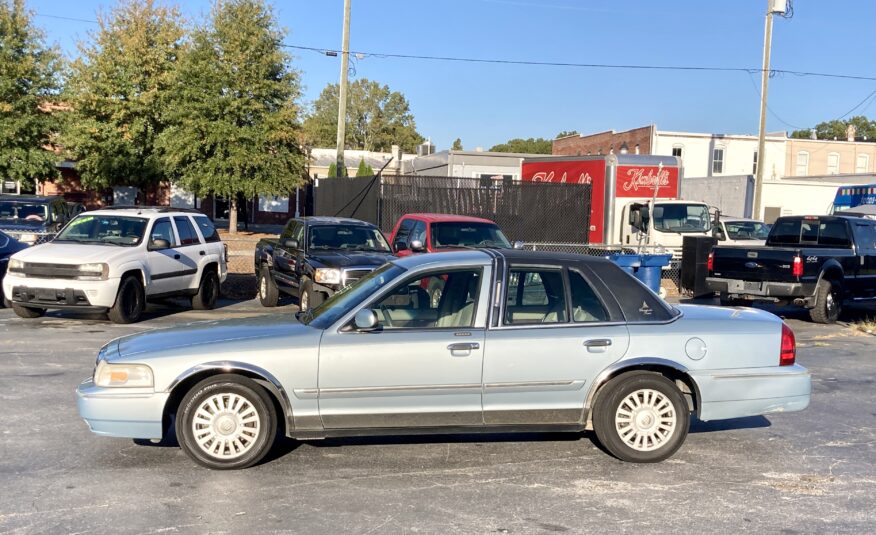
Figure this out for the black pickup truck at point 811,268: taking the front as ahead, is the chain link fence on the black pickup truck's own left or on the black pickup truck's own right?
on the black pickup truck's own left

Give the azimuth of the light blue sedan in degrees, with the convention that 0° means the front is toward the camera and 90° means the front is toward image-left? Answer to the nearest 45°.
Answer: approximately 90°

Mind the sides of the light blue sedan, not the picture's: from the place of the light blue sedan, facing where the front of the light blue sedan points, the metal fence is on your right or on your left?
on your right

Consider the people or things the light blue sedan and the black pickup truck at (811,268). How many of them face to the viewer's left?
1

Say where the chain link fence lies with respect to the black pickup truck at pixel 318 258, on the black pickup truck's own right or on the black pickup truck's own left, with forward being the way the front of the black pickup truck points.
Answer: on the black pickup truck's own left

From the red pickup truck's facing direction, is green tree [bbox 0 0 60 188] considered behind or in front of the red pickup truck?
behind

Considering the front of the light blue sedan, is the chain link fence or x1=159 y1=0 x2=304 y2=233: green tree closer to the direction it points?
the green tree

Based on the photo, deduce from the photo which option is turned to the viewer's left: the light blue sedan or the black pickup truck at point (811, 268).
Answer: the light blue sedan

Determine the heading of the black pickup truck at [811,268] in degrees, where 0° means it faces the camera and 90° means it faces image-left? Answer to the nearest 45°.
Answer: approximately 225°
